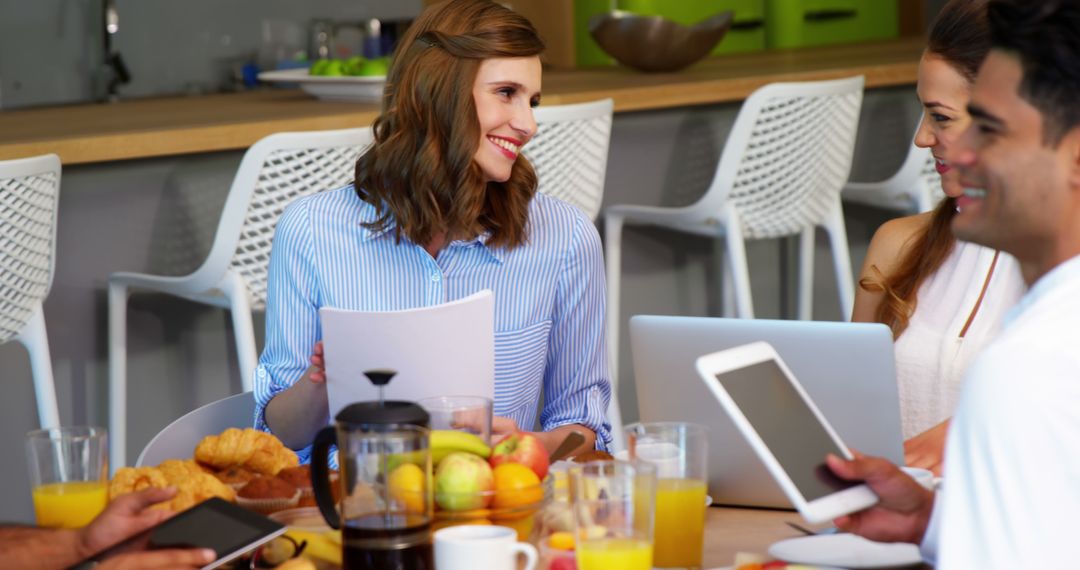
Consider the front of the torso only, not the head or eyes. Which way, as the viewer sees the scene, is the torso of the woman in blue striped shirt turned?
toward the camera

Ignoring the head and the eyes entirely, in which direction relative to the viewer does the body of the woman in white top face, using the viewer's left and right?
facing the viewer and to the left of the viewer

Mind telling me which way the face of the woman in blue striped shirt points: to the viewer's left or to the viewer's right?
to the viewer's right

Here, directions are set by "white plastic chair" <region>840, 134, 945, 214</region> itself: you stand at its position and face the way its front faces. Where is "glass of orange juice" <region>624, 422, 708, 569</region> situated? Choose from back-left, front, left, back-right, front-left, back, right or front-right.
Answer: back-left

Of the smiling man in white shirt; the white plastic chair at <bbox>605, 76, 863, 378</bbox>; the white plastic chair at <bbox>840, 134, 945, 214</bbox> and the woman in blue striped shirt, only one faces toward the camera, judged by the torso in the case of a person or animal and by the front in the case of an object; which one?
the woman in blue striped shirt

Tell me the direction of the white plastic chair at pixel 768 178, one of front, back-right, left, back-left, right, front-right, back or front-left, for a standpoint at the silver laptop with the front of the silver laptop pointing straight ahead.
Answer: front

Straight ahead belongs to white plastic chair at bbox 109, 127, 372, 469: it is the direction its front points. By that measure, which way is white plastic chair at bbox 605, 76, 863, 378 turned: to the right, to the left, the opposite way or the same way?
the same way

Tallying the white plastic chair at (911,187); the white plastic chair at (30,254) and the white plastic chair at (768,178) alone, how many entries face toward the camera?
0

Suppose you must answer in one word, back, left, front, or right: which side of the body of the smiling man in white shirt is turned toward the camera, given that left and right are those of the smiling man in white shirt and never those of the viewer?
left

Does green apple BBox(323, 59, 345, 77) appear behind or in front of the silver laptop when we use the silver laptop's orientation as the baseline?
in front

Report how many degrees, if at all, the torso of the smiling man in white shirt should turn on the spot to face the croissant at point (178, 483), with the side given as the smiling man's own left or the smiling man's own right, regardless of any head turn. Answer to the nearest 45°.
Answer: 0° — they already face it

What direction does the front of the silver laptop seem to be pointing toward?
away from the camera

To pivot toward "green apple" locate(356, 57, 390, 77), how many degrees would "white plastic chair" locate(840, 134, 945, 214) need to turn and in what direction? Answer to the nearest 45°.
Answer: approximately 90° to its left

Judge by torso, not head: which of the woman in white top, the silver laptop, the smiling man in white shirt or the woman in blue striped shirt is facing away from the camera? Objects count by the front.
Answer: the silver laptop

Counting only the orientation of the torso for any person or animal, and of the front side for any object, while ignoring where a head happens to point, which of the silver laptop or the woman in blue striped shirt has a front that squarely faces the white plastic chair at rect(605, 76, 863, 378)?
the silver laptop

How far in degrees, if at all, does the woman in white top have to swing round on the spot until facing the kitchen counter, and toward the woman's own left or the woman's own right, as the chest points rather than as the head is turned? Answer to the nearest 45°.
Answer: approximately 90° to the woman's own right

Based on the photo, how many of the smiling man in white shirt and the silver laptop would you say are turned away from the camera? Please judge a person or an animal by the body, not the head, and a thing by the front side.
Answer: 1

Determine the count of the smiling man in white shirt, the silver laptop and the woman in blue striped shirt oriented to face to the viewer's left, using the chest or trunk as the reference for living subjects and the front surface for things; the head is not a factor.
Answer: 1
